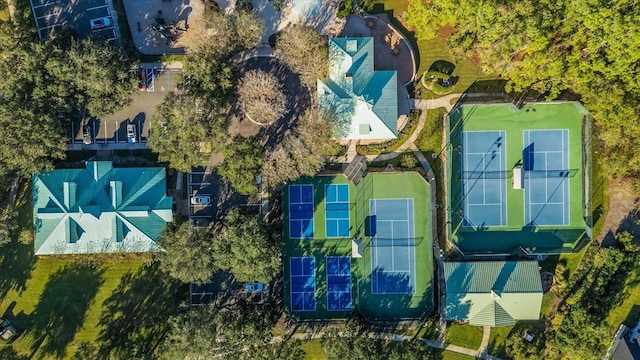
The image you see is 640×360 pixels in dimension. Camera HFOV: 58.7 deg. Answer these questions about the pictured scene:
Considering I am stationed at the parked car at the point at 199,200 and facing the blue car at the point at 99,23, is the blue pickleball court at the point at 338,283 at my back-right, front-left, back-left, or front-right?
back-right

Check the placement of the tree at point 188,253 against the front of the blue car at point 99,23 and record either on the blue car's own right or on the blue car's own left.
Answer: on the blue car's own right

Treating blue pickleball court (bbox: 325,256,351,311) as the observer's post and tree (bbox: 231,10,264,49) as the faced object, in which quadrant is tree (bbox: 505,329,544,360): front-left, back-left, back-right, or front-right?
back-right

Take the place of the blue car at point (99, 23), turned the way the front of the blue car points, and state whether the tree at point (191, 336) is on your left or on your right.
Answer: on your right

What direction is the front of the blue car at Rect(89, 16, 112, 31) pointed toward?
to the viewer's right

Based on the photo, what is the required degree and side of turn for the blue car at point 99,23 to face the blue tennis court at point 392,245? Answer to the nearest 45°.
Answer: approximately 45° to its right

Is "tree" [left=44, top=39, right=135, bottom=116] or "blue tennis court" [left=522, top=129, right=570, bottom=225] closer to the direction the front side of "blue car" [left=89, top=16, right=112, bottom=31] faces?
the blue tennis court
